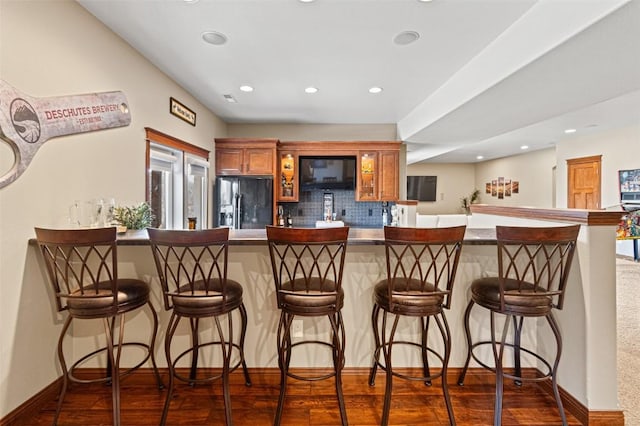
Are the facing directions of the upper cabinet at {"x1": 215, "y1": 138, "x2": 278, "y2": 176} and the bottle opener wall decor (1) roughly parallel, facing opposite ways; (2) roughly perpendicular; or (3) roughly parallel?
roughly perpendicular

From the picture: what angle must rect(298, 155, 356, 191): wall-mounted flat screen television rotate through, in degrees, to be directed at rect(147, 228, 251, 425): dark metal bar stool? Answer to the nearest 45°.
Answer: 0° — it already faces it

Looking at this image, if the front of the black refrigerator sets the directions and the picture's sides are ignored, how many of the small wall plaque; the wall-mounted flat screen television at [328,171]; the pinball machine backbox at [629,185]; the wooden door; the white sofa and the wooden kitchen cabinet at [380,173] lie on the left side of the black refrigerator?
5

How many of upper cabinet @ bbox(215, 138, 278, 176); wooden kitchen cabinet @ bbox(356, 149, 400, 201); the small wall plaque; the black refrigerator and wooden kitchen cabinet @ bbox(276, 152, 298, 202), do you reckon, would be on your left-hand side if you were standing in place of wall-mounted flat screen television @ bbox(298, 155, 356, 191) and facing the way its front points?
1

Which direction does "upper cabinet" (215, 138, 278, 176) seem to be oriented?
toward the camera

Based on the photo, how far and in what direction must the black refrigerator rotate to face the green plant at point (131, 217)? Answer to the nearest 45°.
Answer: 0° — it already faces it

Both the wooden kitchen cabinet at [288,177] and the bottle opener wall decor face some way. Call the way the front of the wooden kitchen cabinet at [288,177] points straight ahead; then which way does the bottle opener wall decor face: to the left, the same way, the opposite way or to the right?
to the left

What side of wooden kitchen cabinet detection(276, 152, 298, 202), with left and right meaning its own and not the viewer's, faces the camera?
front

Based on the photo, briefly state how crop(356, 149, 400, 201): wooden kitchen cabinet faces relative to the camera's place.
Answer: facing the viewer

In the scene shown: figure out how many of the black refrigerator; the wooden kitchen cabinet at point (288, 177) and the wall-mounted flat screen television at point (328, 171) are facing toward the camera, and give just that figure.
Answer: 3

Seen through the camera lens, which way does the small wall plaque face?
facing the viewer and to the right of the viewer

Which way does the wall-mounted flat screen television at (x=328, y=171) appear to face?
toward the camera

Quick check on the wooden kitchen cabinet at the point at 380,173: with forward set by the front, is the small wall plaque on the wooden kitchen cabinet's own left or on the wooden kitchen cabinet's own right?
on the wooden kitchen cabinet's own right

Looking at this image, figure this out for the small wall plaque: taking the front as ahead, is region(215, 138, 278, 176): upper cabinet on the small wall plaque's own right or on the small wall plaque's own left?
on the small wall plaque's own left

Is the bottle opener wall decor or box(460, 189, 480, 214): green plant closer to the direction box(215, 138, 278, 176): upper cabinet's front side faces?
the bottle opener wall decor

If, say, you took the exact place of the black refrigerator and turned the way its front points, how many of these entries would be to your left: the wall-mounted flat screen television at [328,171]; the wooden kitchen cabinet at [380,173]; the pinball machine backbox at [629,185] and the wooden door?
4

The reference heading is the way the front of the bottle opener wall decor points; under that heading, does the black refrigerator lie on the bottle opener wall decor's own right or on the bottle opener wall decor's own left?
on the bottle opener wall decor's own left
